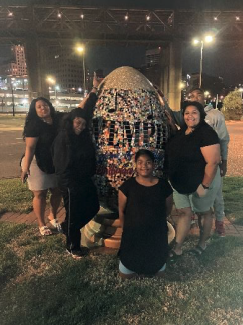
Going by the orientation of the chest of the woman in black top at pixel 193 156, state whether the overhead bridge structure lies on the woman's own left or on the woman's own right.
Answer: on the woman's own right

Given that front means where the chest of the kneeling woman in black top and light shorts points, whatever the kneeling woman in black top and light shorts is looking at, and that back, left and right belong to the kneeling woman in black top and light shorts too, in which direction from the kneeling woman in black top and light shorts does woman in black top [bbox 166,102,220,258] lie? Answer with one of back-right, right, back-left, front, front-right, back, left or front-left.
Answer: back-left

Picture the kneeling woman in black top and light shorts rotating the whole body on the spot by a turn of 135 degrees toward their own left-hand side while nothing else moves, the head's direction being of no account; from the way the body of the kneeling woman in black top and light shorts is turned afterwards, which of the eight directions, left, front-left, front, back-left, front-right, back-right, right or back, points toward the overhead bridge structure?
front-left

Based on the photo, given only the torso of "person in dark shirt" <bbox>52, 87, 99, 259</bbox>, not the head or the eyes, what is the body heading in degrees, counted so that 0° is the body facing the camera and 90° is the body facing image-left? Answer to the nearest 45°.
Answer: approximately 315°

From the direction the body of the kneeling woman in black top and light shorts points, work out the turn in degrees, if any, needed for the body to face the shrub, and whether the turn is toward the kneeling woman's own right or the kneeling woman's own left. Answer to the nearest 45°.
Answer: approximately 180°

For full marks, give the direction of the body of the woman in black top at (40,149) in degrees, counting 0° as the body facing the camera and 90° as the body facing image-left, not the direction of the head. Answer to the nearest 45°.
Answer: approximately 315°

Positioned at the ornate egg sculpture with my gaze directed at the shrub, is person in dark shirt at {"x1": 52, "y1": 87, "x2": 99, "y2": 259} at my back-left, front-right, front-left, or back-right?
back-left

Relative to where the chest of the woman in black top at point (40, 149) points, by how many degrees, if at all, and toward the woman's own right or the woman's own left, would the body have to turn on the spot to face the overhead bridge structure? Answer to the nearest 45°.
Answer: approximately 135° to the woman's own left

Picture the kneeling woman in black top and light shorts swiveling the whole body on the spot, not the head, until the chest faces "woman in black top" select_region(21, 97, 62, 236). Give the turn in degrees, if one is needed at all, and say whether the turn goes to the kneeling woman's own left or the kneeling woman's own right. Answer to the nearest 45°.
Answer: approximately 135° to the kneeling woman's own right
